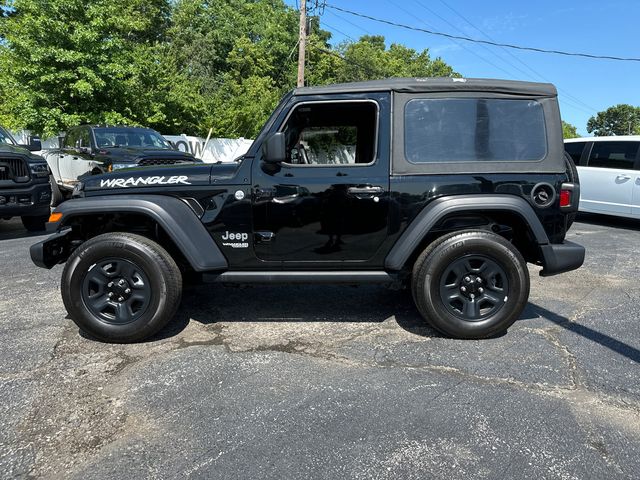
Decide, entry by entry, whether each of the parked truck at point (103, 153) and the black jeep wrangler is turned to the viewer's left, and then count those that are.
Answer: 1

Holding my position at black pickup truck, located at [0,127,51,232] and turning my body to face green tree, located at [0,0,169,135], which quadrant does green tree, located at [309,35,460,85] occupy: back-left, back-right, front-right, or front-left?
front-right

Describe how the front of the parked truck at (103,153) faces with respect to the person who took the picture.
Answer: facing the viewer and to the right of the viewer

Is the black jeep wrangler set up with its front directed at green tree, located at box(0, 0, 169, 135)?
no

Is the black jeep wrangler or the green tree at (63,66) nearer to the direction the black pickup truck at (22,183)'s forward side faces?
the black jeep wrangler

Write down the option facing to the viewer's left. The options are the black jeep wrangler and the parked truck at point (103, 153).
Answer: the black jeep wrangler

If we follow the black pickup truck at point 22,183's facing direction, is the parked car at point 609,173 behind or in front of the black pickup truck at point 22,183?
in front

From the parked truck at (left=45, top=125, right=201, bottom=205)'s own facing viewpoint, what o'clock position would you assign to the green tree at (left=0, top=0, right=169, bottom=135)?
The green tree is roughly at 7 o'clock from the parked truck.

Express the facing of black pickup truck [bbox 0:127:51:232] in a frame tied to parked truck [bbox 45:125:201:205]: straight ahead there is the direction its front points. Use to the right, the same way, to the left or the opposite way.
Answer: the same way

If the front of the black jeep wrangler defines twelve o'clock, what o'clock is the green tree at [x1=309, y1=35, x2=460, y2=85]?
The green tree is roughly at 3 o'clock from the black jeep wrangler.

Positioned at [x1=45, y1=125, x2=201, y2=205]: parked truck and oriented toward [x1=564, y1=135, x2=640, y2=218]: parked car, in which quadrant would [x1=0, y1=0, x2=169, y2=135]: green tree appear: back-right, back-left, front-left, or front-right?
back-left

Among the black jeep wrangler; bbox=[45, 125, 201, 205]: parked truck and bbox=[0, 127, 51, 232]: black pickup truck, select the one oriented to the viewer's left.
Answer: the black jeep wrangler

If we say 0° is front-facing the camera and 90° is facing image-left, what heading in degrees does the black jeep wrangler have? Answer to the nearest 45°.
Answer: approximately 90°

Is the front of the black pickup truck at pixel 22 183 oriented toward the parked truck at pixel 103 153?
no

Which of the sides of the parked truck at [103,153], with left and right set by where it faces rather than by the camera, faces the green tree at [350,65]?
left

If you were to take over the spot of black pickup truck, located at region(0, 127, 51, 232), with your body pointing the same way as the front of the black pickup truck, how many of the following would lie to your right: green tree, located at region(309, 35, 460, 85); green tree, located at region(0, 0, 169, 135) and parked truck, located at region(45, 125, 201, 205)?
0

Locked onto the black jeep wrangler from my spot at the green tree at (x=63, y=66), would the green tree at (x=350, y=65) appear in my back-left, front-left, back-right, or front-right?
back-left
